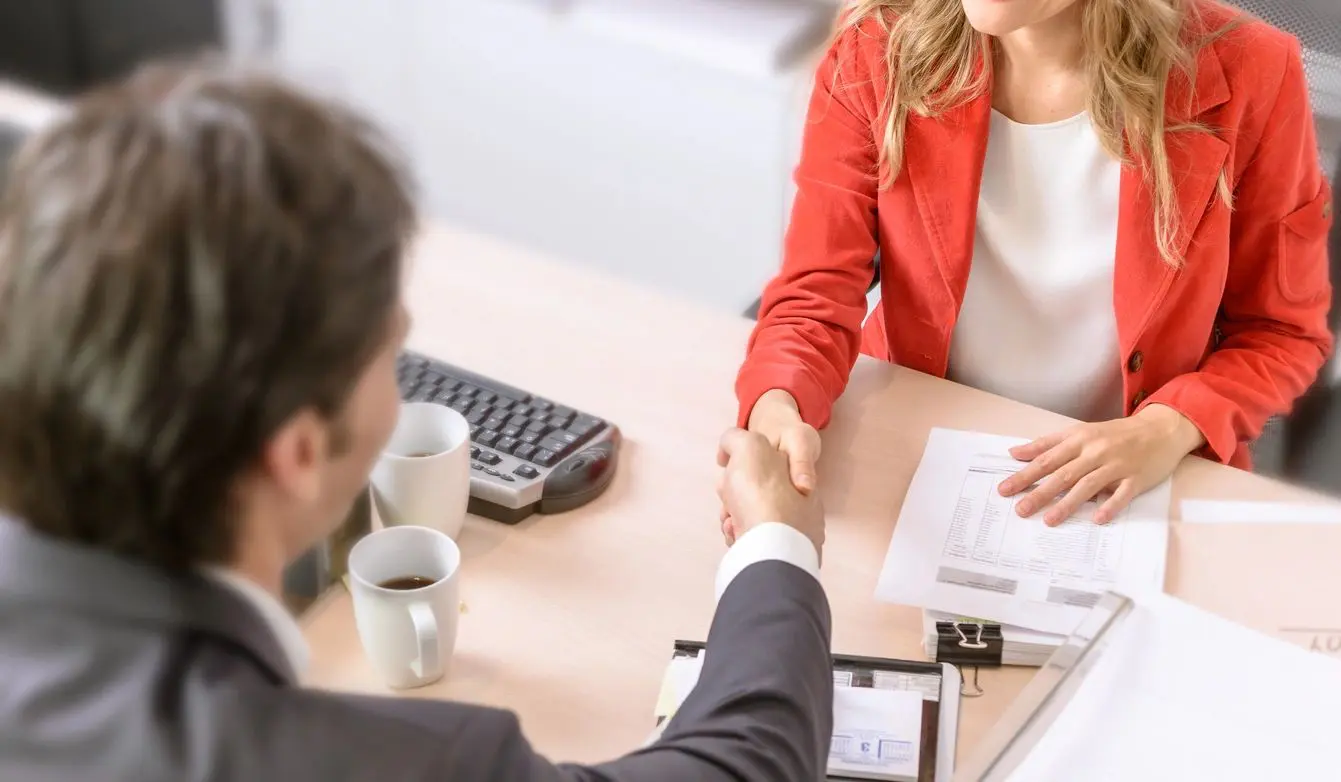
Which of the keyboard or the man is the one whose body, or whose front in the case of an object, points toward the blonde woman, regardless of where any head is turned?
the man

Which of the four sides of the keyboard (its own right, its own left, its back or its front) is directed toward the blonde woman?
back

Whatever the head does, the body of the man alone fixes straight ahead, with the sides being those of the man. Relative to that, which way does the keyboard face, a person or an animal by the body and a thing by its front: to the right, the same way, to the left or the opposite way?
the opposite way

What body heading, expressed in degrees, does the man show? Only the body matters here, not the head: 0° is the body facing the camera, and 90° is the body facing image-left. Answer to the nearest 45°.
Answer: approximately 225°

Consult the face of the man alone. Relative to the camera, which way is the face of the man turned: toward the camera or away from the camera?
away from the camera
